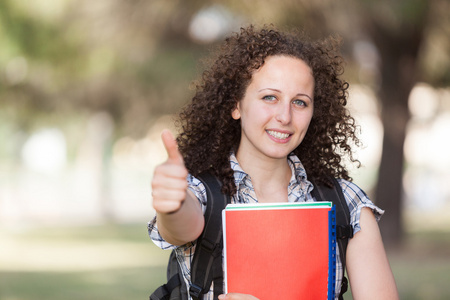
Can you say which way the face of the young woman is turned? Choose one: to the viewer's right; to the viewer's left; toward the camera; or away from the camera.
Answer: toward the camera

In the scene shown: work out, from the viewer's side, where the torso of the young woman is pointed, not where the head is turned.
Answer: toward the camera
